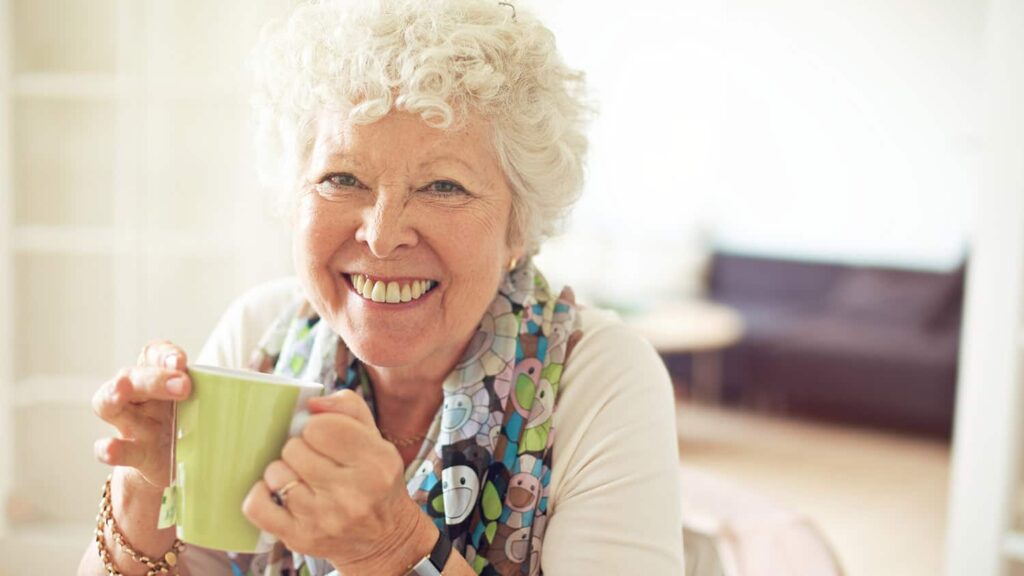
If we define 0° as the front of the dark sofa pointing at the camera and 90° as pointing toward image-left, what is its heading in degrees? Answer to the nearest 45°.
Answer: approximately 45°

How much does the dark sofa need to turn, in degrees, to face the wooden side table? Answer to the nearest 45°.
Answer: approximately 45° to its right
